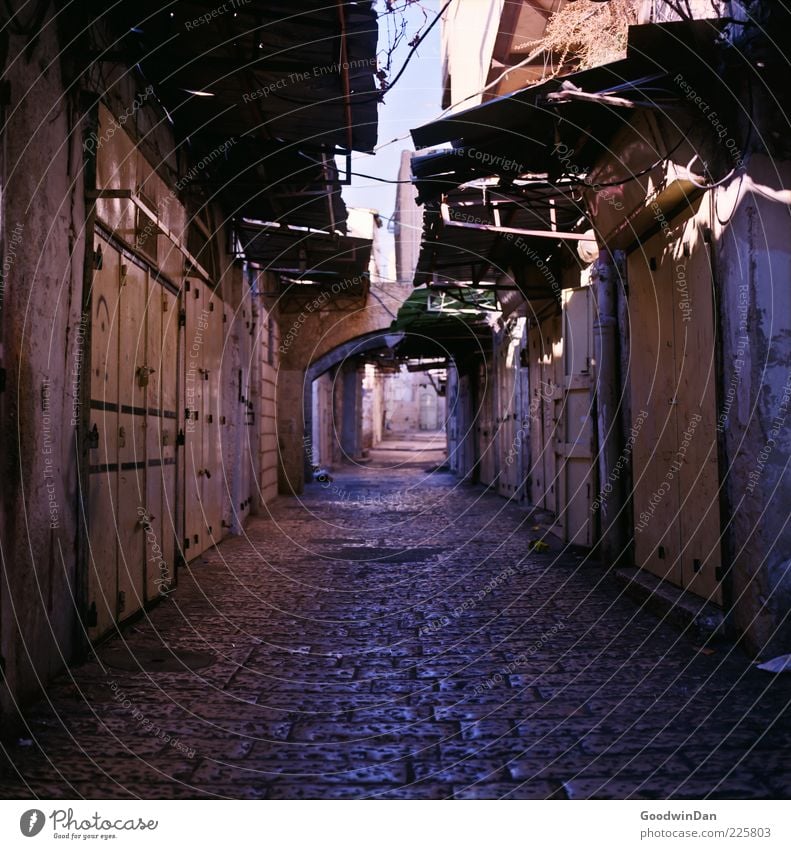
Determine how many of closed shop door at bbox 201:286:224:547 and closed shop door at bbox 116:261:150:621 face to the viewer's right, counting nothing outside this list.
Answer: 2

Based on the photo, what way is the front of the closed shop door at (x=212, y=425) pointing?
to the viewer's right

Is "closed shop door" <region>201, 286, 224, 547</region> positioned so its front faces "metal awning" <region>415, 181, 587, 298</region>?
yes

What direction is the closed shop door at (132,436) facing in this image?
to the viewer's right

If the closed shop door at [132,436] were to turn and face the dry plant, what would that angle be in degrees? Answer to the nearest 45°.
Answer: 0° — it already faces it
